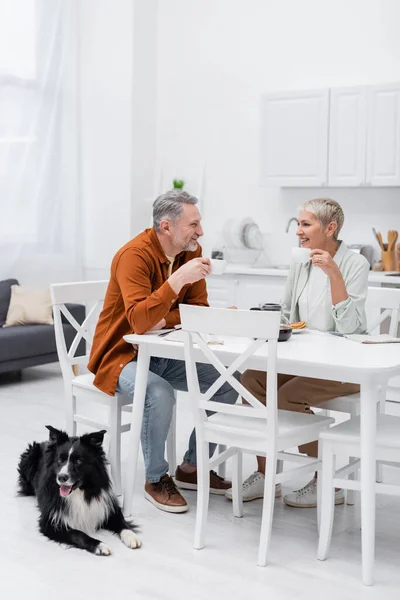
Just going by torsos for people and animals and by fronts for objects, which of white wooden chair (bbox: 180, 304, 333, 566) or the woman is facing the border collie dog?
the woman

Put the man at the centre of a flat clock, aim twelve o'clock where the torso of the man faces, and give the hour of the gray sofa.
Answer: The gray sofa is roughly at 7 o'clock from the man.

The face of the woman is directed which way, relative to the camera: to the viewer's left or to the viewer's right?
to the viewer's left

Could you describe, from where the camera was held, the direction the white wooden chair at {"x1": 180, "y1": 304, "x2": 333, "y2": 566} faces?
facing away from the viewer and to the right of the viewer

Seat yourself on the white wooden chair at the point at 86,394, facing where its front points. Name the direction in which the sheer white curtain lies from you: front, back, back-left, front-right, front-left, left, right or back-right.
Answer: back-left

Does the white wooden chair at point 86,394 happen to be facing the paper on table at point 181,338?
yes

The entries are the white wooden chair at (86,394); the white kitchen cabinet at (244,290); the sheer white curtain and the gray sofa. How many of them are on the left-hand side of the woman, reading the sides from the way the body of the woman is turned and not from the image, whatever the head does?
0

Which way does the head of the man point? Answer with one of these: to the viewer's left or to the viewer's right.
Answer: to the viewer's right

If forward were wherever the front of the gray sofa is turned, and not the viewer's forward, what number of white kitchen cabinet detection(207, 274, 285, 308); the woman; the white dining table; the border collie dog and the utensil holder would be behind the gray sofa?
0

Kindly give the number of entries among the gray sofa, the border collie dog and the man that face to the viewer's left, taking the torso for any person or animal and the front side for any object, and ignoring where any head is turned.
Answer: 0

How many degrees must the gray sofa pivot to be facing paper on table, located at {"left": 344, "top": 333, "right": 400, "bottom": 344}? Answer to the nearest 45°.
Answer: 0° — it already faces it

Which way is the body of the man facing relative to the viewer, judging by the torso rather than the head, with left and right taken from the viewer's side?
facing the viewer and to the right of the viewer

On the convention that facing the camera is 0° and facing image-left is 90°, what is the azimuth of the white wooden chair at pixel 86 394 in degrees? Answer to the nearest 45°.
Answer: approximately 315°

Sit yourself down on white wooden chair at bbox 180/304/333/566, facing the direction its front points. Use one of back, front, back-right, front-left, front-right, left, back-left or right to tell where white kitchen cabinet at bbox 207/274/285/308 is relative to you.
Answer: front-left
